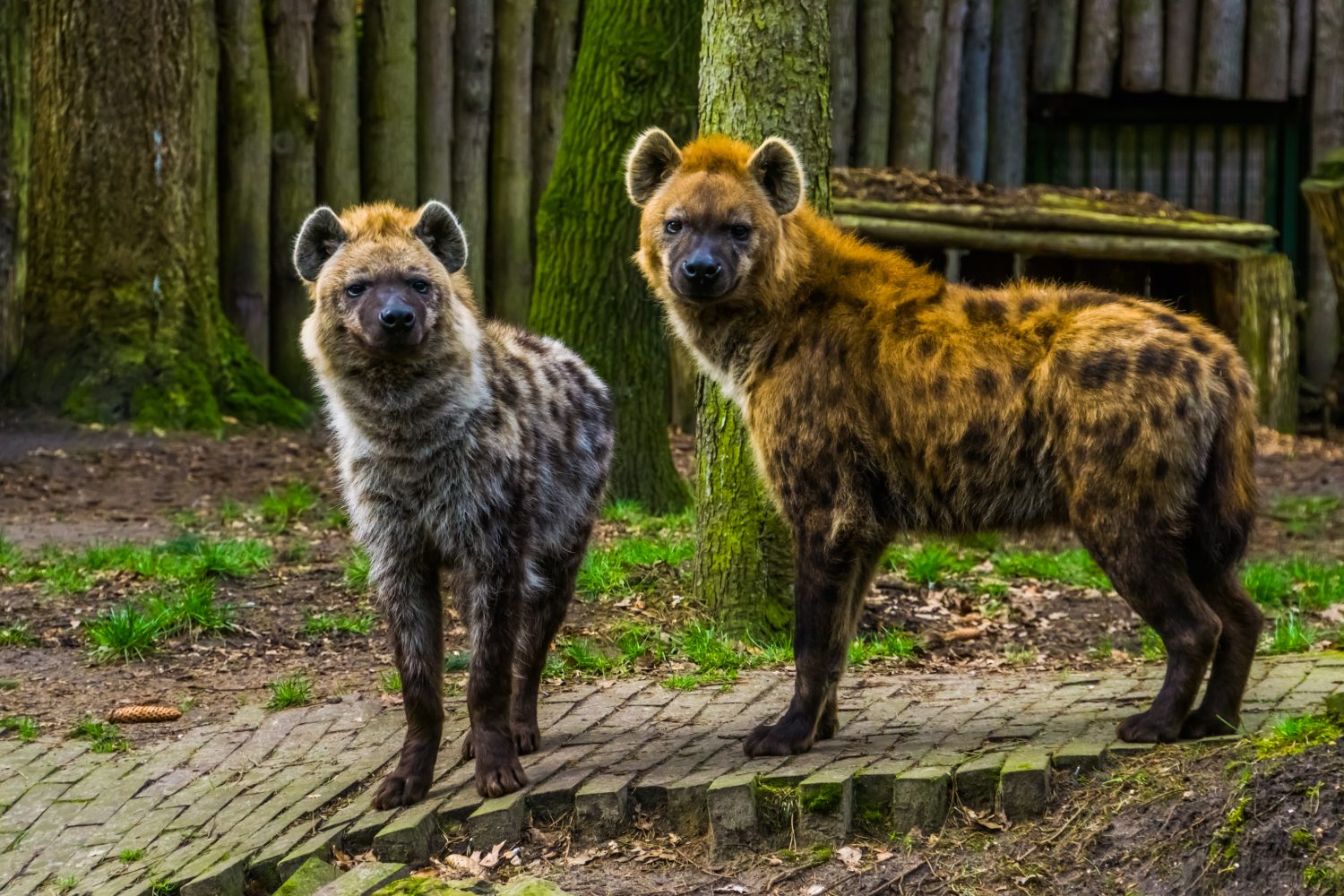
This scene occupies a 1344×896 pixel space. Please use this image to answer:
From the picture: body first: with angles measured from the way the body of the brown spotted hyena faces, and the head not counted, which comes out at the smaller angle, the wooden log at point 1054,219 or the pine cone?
the pine cone

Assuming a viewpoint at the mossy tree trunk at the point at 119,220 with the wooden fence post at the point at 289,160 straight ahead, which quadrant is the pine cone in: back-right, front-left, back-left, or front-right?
back-right

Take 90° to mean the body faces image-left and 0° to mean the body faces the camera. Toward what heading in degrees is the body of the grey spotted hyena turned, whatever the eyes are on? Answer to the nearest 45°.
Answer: approximately 45°

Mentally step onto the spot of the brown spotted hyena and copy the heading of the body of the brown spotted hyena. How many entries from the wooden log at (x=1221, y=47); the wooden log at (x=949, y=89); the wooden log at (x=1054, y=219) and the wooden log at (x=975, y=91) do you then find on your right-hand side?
4

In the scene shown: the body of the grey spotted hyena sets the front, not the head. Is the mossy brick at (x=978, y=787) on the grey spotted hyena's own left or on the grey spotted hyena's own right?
on the grey spotted hyena's own left

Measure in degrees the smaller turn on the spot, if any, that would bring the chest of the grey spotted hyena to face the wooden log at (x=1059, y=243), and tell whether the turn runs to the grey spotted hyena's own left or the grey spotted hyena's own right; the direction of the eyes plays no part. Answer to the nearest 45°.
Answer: approximately 180°

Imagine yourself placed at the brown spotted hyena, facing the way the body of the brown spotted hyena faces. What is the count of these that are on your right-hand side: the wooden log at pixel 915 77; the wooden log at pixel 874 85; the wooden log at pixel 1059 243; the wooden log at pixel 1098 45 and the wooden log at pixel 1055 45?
5

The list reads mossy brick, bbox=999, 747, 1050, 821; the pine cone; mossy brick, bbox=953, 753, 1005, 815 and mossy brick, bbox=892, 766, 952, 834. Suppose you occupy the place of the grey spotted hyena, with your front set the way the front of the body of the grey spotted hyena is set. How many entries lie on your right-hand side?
1

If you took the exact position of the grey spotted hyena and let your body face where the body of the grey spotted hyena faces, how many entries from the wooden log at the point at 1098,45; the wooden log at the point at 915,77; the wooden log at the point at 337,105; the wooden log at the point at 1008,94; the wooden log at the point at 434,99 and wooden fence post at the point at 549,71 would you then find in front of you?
0

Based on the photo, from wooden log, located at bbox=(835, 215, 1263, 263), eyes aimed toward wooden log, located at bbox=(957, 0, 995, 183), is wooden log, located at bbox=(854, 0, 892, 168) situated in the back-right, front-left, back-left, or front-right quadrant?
front-left

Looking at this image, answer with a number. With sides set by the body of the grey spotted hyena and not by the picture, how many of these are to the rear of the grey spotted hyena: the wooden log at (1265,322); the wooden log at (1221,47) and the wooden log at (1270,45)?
3

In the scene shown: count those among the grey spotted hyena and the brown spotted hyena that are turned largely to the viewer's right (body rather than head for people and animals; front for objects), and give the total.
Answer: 0

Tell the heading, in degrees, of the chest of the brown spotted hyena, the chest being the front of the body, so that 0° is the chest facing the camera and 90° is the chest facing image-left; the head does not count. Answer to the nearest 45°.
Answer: approximately 90°

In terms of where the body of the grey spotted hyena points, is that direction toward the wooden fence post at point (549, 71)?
no

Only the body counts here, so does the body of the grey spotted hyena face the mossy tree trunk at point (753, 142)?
no
